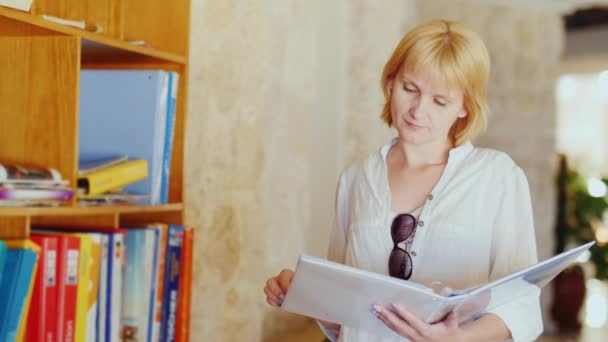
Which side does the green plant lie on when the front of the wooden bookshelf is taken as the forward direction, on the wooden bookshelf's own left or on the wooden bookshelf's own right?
on the wooden bookshelf's own left

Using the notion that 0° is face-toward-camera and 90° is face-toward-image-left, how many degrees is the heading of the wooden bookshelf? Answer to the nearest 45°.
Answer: approximately 315°
